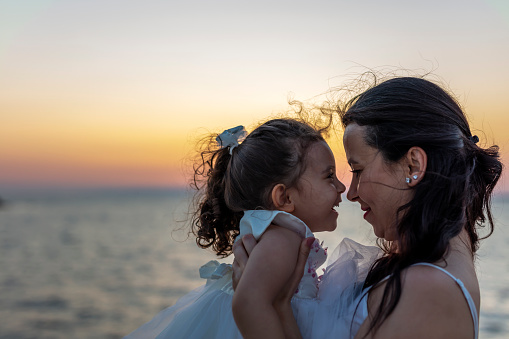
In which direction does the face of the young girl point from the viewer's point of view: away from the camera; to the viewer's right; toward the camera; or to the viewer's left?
to the viewer's right

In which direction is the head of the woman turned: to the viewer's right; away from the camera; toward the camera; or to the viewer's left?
to the viewer's left

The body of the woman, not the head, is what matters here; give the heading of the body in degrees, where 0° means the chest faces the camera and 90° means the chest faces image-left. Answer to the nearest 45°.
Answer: approximately 90°

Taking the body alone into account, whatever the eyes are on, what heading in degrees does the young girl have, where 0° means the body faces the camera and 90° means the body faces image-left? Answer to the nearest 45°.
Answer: approximately 270°
